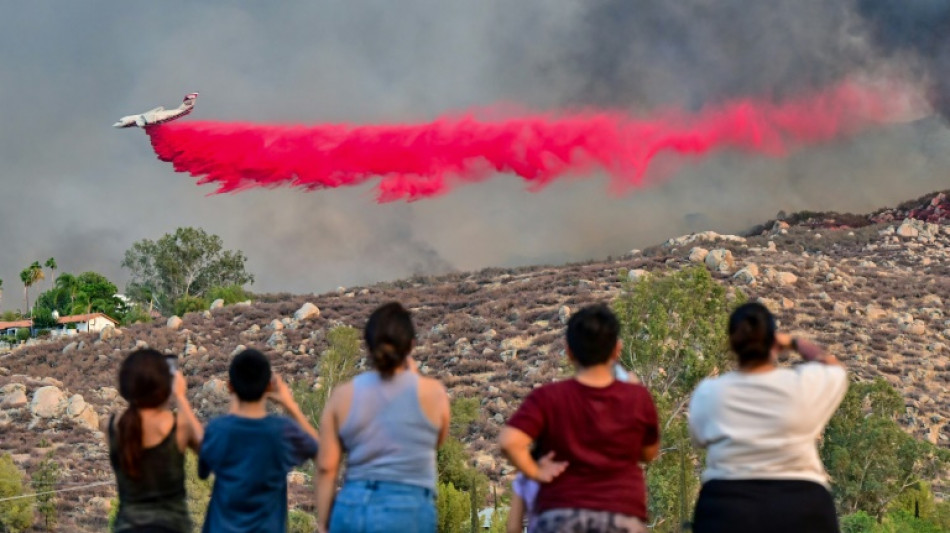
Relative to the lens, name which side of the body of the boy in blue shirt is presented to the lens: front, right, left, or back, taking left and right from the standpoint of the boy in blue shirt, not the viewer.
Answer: back

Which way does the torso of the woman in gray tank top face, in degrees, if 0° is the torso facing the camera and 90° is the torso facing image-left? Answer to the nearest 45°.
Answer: approximately 180°

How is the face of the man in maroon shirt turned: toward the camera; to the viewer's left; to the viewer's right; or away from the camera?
away from the camera

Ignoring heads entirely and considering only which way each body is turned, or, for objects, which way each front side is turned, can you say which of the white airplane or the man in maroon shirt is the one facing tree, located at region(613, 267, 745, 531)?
the man in maroon shirt

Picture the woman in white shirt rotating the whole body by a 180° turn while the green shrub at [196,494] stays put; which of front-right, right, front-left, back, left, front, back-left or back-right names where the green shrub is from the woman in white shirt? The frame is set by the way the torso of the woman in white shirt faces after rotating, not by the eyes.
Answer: back-right

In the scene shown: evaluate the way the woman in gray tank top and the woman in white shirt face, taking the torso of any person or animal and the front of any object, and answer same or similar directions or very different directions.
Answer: same or similar directions

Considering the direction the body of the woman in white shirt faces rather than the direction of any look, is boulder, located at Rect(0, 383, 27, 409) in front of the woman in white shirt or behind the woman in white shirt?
in front

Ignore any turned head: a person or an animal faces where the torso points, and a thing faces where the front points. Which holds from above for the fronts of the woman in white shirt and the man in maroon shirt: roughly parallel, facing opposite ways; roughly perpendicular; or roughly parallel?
roughly parallel

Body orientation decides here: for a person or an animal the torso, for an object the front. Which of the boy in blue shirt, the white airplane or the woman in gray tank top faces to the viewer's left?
the white airplane

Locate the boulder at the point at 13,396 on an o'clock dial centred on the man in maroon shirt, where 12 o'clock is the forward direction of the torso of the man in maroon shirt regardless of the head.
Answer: The boulder is roughly at 11 o'clock from the man in maroon shirt.

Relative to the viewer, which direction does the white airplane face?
to the viewer's left

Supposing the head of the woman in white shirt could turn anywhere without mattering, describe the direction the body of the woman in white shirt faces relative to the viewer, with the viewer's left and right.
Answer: facing away from the viewer

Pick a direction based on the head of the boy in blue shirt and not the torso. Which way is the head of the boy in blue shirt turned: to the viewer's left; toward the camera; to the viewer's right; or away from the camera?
away from the camera

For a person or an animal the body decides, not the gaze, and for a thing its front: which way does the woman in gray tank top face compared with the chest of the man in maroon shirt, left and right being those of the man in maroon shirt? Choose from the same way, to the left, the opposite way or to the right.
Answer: the same way

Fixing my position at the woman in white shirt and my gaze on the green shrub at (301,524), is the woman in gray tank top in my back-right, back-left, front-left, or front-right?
front-left

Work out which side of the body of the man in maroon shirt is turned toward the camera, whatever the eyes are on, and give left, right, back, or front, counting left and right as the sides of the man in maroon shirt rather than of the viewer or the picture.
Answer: back

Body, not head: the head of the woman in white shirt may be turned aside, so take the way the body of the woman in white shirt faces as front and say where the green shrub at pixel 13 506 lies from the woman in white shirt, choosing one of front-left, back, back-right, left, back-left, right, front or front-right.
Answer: front-left

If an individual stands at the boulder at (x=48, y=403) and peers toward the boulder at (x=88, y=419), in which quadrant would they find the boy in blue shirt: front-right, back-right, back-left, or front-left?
front-right

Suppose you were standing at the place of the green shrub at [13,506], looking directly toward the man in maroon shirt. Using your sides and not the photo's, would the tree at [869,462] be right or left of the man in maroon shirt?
left
